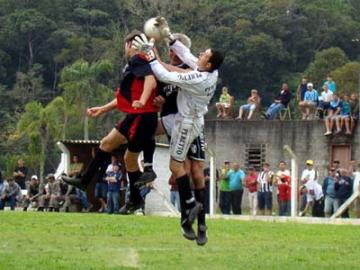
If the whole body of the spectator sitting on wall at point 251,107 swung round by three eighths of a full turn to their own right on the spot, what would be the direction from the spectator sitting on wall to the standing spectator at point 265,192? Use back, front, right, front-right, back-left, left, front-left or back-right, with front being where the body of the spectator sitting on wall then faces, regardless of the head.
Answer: back

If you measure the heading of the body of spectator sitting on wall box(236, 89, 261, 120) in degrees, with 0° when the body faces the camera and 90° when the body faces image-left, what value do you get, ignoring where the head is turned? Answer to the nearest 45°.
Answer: approximately 45°

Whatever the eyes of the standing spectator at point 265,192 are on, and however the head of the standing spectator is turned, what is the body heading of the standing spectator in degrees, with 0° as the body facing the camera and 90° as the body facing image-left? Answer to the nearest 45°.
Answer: approximately 0°

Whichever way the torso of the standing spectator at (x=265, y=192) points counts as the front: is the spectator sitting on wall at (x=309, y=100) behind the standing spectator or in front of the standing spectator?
behind

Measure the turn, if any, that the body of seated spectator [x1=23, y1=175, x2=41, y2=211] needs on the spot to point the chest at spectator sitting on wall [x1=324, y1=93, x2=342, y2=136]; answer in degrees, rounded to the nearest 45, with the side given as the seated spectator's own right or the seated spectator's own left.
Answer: approximately 135° to the seated spectator's own left

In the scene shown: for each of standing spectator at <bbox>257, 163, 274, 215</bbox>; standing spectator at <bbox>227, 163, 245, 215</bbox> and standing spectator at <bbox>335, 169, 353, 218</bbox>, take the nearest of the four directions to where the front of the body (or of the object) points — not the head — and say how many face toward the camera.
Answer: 3

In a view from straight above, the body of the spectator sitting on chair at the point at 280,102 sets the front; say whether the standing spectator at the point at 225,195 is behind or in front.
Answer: in front

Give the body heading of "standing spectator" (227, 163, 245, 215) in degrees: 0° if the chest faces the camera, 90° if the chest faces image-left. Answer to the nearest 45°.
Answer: approximately 0°

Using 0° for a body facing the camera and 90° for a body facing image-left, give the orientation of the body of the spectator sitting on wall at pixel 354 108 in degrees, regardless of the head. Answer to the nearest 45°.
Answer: approximately 45°

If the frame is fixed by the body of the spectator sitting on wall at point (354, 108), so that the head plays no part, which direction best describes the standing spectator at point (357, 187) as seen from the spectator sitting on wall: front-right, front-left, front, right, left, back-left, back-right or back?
front-left
